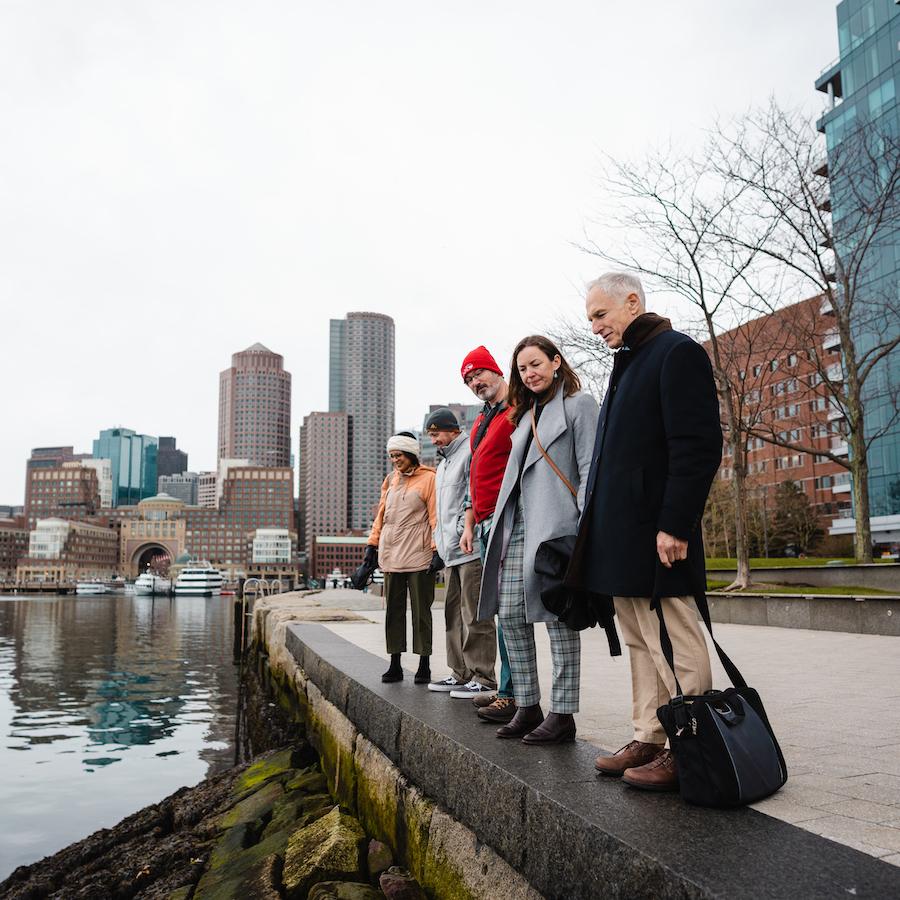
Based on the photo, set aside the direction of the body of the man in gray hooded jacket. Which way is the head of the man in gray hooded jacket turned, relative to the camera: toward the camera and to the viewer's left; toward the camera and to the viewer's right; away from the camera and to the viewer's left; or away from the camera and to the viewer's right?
toward the camera and to the viewer's left

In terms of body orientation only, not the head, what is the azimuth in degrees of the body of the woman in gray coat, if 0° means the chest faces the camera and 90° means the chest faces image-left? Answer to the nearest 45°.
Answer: approximately 45°

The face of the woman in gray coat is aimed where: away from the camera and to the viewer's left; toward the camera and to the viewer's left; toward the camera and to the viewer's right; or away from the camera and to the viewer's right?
toward the camera and to the viewer's left

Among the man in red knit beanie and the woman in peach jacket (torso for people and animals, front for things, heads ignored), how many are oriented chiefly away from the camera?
0

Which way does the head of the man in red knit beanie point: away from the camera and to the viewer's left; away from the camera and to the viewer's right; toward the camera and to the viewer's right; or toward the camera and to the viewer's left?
toward the camera and to the viewer's left

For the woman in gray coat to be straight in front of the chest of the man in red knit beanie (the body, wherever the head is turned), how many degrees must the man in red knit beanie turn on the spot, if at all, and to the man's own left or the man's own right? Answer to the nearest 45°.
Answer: approximately 45° to the man's own left

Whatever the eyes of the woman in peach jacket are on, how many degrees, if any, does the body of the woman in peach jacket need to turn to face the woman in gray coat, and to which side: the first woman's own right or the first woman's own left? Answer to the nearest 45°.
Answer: approximately 45° to the first woman's own left
